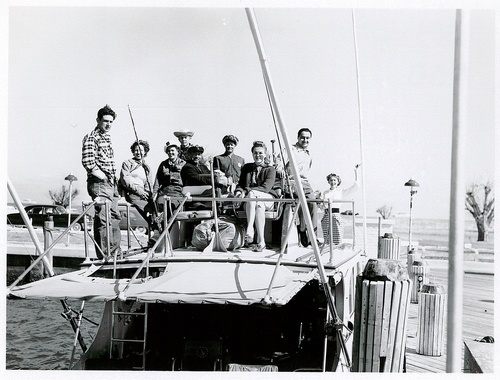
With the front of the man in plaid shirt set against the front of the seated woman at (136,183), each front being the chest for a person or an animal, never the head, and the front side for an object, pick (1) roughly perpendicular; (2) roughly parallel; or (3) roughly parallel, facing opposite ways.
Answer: roughly parallel

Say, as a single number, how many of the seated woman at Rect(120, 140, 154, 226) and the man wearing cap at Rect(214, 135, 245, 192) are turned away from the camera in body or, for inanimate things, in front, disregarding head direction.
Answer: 0

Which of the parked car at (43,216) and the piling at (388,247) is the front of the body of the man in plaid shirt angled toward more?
the piling

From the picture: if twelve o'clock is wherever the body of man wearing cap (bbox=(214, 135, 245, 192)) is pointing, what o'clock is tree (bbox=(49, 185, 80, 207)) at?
The tree is roughly at 5 o'clock from the man wearing cap.

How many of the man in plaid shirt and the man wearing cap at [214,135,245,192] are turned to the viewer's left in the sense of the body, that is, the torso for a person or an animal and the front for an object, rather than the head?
0

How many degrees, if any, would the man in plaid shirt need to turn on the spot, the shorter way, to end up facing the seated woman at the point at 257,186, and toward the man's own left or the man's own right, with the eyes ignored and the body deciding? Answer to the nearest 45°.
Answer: approximately 45° to the man's own left

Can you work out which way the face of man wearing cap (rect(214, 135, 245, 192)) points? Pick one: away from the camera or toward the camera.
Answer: toward the camera

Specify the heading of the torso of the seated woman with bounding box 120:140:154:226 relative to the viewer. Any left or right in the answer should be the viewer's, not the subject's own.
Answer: facing the viewer and to the right of the viewer

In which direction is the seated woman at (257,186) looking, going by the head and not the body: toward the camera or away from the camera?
toward the camera

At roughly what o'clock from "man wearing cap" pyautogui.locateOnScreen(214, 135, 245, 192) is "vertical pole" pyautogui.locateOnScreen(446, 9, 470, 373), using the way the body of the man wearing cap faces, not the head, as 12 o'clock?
The vertical pole is roughly at 11 o'clock from the man wearing cap.

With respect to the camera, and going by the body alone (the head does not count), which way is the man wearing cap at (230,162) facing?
toward the camera

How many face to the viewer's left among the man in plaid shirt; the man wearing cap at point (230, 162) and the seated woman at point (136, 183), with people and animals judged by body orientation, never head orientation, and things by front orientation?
0
